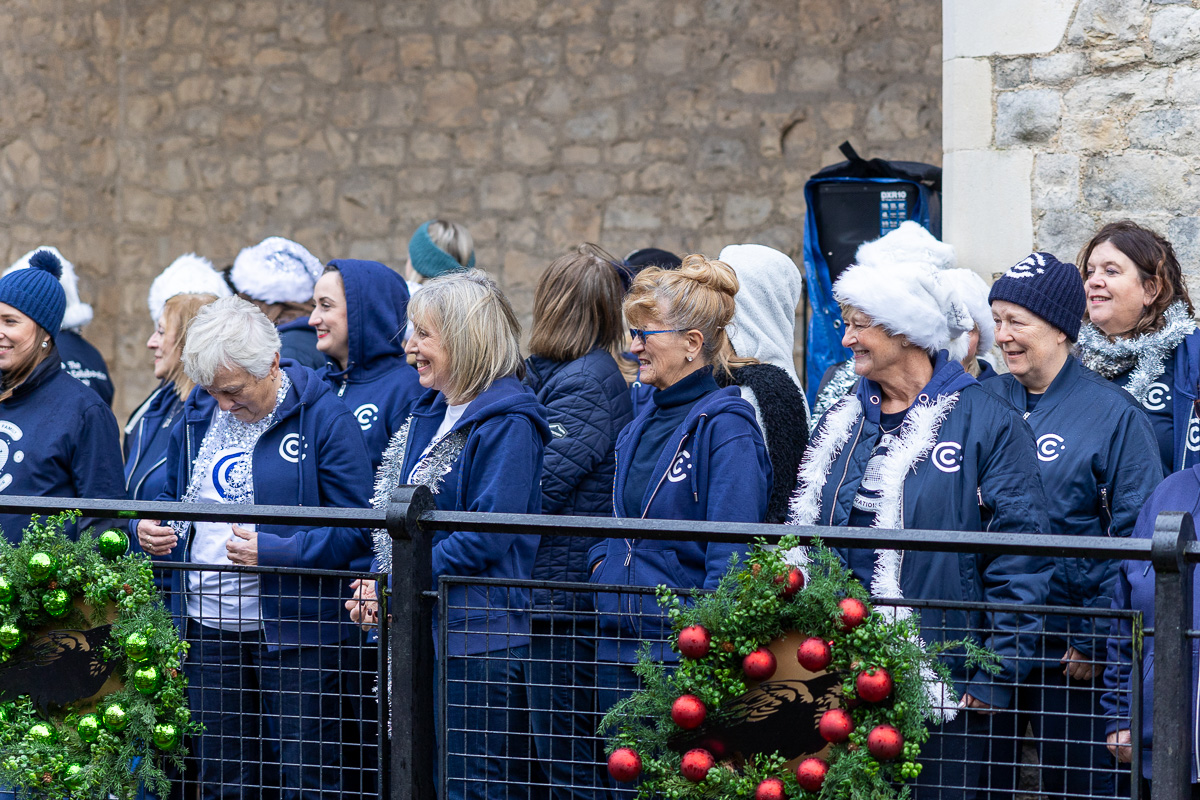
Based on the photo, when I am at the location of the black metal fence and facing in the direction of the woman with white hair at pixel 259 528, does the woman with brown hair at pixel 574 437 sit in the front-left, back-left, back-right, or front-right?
front-right

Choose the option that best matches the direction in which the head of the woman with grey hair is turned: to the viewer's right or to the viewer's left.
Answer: to the viewer's left

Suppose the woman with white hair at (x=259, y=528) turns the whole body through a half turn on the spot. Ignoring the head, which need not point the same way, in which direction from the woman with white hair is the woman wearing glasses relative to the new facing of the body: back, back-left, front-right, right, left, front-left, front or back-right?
right

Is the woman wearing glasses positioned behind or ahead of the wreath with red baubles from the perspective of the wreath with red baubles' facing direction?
behind

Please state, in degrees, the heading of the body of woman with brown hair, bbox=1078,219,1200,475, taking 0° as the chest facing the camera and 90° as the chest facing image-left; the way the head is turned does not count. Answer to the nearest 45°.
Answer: approximately 45°

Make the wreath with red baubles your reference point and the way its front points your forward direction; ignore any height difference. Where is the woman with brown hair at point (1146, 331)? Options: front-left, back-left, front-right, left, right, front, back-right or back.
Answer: back-left

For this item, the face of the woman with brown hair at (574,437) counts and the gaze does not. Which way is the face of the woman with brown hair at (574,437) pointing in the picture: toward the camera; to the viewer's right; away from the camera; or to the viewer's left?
away from the camera

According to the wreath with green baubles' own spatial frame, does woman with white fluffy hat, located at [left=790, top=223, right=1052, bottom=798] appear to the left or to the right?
on its left

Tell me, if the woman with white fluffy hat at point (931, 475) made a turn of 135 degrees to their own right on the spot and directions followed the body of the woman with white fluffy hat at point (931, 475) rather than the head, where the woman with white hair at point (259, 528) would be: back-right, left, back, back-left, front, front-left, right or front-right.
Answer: left

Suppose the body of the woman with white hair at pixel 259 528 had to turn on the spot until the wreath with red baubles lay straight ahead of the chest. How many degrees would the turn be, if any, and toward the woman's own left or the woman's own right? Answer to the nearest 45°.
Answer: approximately 90° to the woman's own left

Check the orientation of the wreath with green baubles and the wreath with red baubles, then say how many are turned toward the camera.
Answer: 2

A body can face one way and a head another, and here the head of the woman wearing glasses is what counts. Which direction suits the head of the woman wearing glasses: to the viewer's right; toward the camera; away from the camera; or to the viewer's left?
to the viewer's left

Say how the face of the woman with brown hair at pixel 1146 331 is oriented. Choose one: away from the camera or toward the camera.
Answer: toward the camera

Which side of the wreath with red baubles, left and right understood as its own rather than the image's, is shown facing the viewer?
front

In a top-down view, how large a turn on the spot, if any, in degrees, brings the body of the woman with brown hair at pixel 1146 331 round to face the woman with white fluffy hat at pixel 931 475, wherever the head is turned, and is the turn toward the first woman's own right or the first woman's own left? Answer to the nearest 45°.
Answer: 0° — they already face them

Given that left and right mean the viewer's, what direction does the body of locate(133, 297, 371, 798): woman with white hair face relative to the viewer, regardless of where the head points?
facing the viewer and to the left of the viewer
